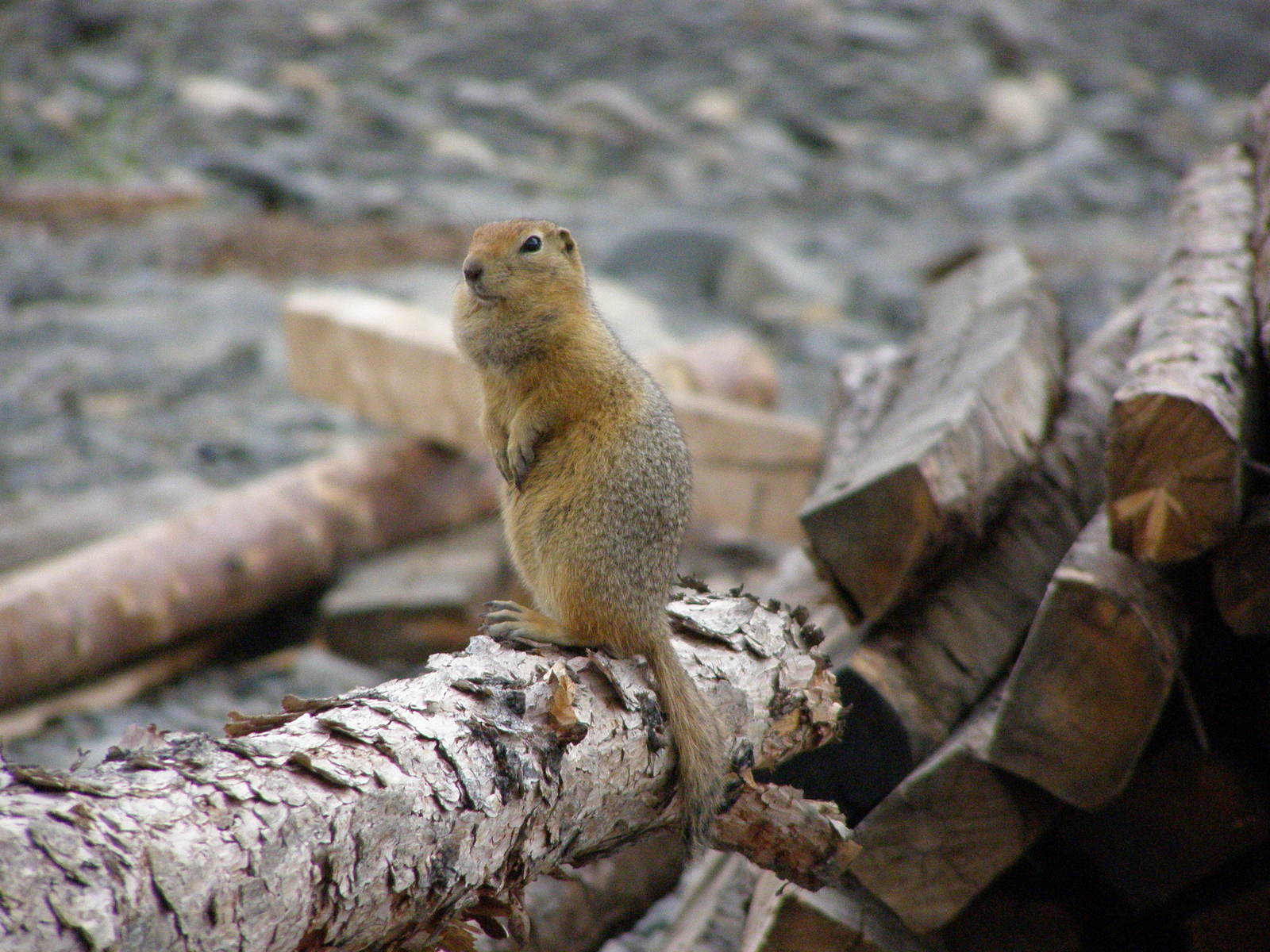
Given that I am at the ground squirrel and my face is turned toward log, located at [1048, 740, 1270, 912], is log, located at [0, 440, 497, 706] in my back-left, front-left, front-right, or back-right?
back-left

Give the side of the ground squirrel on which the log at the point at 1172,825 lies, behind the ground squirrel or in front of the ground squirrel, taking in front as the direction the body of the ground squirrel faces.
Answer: behind

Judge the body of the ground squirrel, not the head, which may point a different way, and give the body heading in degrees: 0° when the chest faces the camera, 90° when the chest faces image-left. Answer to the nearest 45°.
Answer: approximately 90°

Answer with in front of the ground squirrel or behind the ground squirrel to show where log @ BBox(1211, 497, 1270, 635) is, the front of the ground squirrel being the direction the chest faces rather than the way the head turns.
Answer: behind

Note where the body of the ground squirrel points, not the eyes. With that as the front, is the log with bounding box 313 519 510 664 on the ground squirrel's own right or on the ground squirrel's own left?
on the ground squirrel's own right

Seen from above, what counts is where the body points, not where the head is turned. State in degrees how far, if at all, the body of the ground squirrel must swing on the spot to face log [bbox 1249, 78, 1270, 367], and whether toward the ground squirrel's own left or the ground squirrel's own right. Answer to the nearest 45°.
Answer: approximately 135° to the ground squirrel's own right

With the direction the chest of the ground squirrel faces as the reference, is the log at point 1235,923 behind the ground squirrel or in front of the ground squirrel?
behind

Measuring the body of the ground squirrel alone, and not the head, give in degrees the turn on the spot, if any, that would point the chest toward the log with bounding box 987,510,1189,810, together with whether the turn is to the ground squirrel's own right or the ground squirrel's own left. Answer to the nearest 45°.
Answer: approximately 135° to the ground squirrel's own left
